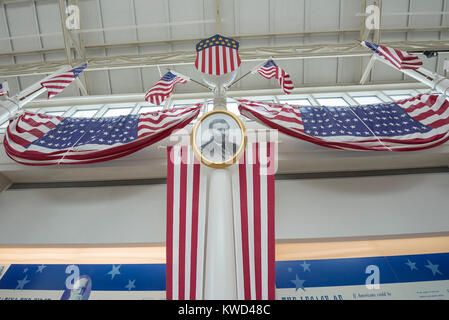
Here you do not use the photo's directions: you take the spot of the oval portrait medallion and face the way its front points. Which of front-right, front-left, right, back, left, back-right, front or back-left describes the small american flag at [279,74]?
back-left

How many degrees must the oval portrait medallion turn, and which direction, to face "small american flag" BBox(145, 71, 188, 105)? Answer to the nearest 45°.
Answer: approximately 135° to its right

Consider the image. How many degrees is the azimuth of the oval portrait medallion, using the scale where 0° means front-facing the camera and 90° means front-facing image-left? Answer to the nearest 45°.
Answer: approximately 0°

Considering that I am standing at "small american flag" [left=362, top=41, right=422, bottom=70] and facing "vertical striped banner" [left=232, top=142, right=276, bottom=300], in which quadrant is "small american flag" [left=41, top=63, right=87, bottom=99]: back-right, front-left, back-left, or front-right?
front-right

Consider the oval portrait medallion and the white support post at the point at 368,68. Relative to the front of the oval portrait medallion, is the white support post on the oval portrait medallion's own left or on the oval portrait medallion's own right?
on the oval portrait medallion's own left

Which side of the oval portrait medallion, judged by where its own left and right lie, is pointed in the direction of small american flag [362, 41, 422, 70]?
left

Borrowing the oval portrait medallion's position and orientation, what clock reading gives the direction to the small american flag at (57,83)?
The small american flag is roughly at 4 o'clock from the oval portrait medallion.
